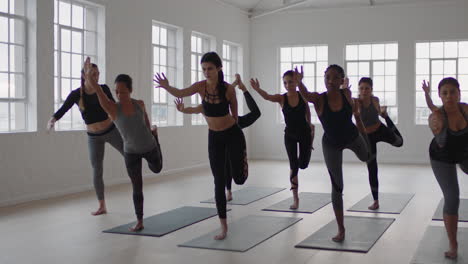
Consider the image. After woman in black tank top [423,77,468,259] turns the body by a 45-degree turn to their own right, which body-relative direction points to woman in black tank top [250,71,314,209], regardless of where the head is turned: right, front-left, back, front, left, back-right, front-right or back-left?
right

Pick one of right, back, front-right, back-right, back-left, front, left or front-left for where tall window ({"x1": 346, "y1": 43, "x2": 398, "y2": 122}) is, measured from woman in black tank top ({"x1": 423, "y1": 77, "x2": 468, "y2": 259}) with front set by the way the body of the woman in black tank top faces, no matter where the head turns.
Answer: back

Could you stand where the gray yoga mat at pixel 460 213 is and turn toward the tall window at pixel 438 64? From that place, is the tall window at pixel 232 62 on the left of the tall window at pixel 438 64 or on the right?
left

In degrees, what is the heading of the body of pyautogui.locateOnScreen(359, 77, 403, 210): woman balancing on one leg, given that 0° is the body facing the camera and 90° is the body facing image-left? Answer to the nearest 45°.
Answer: approximately 45°
